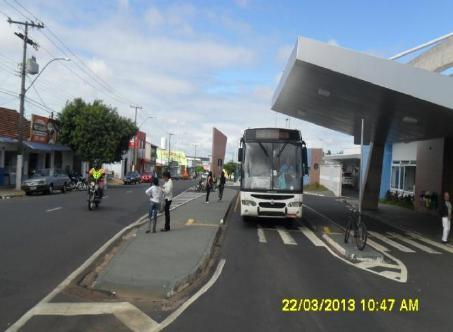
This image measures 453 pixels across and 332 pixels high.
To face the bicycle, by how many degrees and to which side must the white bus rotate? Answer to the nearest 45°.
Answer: approximately 45° to its left

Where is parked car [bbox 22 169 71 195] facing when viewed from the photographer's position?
facing the viewer and to the left of the viewer

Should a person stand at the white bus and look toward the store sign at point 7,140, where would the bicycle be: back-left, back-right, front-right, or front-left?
back-left

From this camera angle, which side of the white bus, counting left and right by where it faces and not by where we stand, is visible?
front

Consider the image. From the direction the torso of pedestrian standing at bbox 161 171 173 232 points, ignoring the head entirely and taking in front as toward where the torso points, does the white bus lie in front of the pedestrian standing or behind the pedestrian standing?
behind
